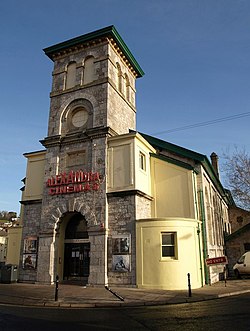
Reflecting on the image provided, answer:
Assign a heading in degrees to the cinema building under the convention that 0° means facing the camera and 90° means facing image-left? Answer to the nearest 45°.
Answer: approximately 45°
